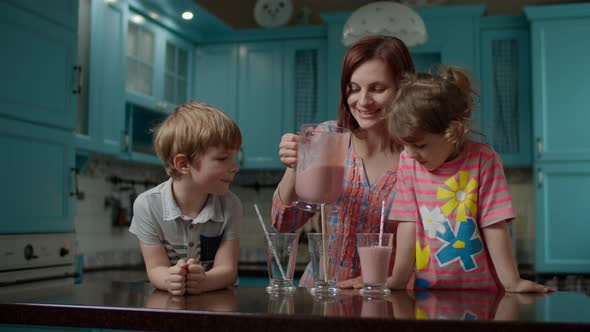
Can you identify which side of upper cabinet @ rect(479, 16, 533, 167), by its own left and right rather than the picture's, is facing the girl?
front

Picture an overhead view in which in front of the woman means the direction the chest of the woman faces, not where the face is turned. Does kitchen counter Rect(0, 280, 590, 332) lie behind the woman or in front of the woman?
in front

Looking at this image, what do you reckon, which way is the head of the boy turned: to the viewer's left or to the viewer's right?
to the viewer's right

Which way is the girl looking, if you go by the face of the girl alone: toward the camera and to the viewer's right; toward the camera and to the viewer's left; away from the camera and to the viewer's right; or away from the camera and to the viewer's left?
toward the camera and to the viewer's left

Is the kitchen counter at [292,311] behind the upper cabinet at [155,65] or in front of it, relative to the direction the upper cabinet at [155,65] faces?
in front

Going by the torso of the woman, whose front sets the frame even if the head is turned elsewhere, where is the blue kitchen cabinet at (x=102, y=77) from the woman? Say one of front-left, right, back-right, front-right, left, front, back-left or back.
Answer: back-right

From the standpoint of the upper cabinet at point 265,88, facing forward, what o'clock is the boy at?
The boy is roughly at 12 o'clock from the upper cabinet.

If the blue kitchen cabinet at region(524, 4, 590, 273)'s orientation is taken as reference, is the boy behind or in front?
in front
